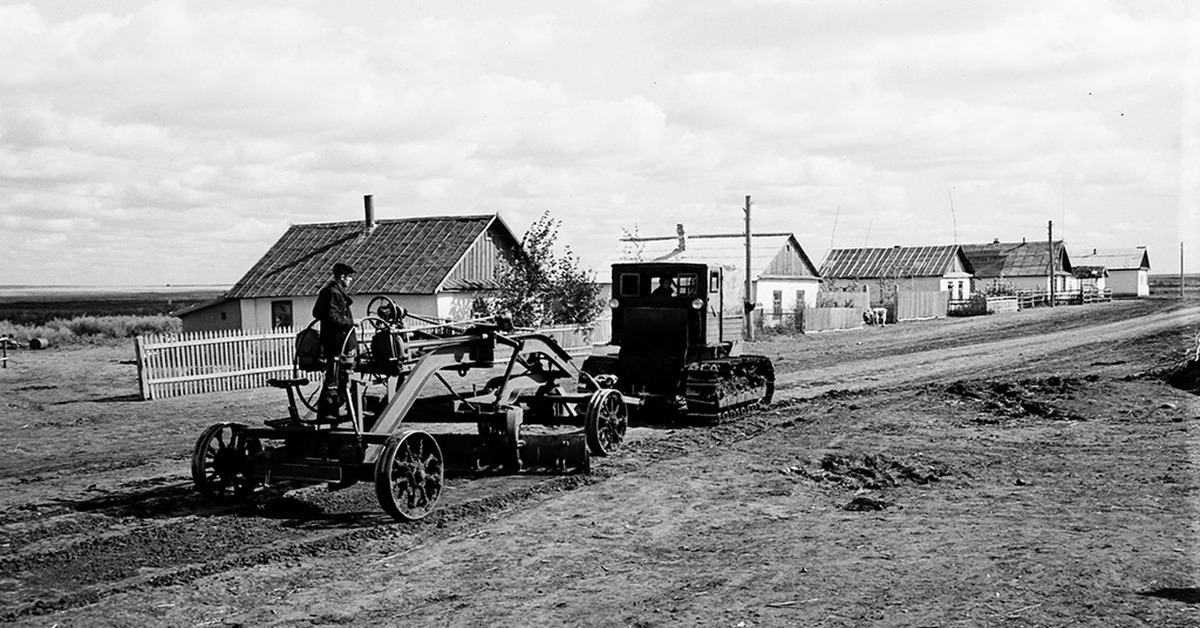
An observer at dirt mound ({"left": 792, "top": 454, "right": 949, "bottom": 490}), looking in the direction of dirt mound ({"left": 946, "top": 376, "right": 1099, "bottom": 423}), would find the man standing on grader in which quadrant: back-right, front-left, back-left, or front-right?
back-left

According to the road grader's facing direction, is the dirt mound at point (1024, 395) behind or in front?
in front

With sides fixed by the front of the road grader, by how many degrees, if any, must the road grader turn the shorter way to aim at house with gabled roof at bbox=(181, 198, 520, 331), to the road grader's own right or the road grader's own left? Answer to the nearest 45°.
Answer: approximately 45° to the road grader's own left

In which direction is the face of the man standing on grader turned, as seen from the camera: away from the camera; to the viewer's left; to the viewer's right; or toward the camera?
to the viewer's right

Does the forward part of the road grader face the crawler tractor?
yes

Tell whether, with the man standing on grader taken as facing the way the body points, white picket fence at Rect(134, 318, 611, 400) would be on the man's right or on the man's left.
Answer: on the man's left

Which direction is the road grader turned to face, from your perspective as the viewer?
facing away from the viewer and to the right of the viewer

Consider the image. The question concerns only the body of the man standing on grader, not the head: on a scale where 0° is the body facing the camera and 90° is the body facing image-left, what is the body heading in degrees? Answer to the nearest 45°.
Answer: approximately 270°
